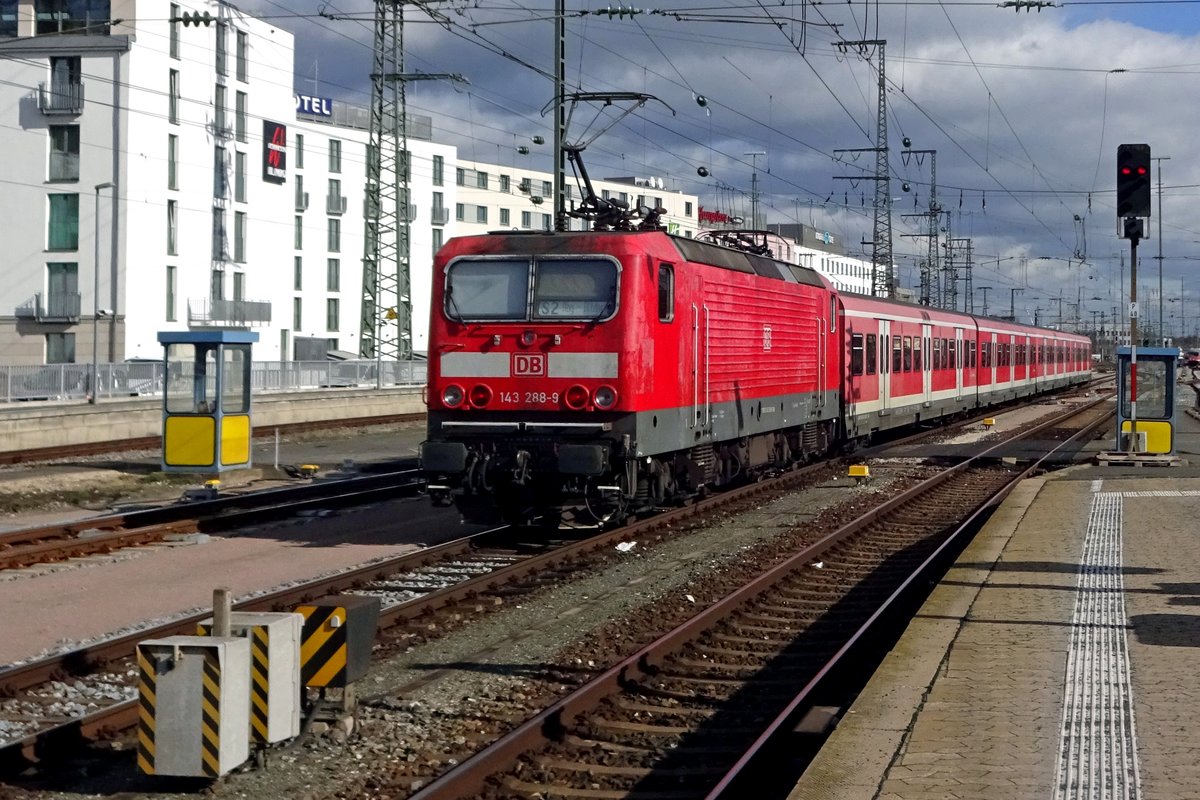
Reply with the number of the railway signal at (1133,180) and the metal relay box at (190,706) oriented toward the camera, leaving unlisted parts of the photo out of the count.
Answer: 2

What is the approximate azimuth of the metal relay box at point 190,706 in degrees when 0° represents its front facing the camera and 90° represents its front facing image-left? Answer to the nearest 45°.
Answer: approximately 0°

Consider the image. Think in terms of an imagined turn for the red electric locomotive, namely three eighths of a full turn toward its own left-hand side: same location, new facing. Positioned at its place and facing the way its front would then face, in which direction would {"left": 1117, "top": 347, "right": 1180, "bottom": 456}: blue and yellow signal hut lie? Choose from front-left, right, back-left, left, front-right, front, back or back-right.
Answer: front-left

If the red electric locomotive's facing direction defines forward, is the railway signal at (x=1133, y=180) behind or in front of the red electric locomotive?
behind

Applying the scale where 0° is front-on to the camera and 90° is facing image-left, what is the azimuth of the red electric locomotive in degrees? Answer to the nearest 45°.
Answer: approximately 45°

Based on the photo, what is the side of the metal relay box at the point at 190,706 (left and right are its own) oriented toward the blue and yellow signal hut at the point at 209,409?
back

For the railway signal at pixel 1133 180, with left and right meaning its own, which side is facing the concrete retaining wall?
right

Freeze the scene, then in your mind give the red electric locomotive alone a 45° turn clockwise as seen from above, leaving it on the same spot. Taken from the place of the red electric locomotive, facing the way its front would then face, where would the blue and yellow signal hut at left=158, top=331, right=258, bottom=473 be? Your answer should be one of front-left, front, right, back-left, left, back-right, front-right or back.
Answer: front-right
